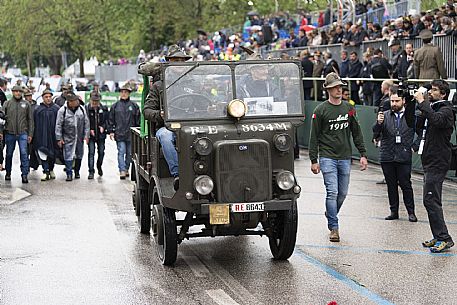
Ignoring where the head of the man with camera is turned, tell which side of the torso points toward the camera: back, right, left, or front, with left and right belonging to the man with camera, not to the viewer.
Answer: left

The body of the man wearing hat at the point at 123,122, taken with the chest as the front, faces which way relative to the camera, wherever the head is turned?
toward the camera

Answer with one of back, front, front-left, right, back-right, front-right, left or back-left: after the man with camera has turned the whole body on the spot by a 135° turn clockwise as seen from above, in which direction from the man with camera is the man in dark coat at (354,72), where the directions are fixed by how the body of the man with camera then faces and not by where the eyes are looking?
front-left

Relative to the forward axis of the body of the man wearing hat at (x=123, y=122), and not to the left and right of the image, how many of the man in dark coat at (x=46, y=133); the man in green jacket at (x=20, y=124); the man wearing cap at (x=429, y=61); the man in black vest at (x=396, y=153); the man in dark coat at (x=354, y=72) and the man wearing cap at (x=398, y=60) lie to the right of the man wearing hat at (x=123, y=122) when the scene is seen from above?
2

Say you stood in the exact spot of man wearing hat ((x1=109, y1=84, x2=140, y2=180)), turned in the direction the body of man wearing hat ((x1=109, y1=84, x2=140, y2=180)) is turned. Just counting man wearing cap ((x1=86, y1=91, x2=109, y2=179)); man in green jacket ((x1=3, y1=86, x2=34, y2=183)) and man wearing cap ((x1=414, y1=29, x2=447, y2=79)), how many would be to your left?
1

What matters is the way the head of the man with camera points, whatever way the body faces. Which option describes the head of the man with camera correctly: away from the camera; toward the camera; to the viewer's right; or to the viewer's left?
to the viewer's left

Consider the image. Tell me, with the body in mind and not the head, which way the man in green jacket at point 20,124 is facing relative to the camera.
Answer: toward the camera

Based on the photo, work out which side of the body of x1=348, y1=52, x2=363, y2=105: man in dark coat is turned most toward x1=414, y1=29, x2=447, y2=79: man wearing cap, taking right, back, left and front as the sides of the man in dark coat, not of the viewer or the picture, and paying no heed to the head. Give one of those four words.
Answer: left

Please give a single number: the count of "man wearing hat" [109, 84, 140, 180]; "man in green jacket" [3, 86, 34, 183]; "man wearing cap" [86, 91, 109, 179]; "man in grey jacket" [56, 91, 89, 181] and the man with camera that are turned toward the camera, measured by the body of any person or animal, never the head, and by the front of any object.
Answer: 4

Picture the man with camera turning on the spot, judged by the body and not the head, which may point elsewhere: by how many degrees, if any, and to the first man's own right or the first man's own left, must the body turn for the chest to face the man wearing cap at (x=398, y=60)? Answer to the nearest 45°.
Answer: approximately 90° to the first man's own right

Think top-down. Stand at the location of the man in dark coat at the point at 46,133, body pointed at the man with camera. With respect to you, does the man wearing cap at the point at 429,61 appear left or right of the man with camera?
left

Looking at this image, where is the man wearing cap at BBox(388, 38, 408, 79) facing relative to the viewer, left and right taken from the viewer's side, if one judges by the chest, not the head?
facing the viewer and to the left of the viewer

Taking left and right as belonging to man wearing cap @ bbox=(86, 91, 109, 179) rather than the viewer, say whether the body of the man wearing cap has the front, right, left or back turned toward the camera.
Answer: front

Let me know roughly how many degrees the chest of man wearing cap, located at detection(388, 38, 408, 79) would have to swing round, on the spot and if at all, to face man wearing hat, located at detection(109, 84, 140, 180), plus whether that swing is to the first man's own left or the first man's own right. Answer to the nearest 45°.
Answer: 0° — they already face them
